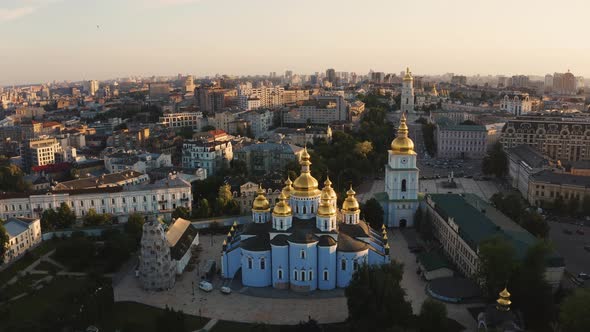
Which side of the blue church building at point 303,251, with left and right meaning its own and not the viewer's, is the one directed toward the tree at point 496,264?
right

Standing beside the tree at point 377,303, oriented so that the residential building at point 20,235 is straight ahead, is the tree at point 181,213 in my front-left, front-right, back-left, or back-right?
front-right

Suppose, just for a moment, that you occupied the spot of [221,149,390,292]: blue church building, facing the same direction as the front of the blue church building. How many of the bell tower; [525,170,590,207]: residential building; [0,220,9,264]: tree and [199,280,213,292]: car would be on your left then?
2

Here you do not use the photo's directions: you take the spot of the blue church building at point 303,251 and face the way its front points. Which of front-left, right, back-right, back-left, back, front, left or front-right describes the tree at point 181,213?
front-left

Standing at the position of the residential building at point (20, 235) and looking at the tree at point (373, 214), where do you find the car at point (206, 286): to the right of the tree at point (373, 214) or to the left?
right

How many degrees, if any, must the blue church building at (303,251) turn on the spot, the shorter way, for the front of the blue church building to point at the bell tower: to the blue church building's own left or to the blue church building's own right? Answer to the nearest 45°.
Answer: approximately 45° to the blue church building's own right

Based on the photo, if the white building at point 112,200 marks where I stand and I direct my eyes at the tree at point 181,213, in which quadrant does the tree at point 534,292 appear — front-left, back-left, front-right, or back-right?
front-right

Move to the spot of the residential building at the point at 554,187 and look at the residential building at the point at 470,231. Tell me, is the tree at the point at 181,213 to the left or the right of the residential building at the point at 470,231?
right

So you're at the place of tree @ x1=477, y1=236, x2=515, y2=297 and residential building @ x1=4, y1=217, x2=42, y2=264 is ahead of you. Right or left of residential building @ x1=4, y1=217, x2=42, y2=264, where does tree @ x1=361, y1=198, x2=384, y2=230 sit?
right

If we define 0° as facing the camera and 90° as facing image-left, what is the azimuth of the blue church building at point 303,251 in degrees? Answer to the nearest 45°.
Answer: approximately 180°

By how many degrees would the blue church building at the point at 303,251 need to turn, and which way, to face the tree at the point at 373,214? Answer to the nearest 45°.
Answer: approximately 45° to its right

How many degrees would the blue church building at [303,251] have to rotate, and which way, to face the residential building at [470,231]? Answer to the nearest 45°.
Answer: approximately 90° to its right
